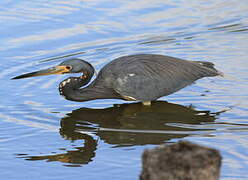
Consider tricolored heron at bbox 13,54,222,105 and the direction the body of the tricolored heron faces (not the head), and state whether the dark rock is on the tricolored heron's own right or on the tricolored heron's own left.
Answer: on the tricolored heron's own left

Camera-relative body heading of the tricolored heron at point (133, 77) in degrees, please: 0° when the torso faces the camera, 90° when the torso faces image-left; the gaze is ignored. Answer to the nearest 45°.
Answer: approximately 90°
